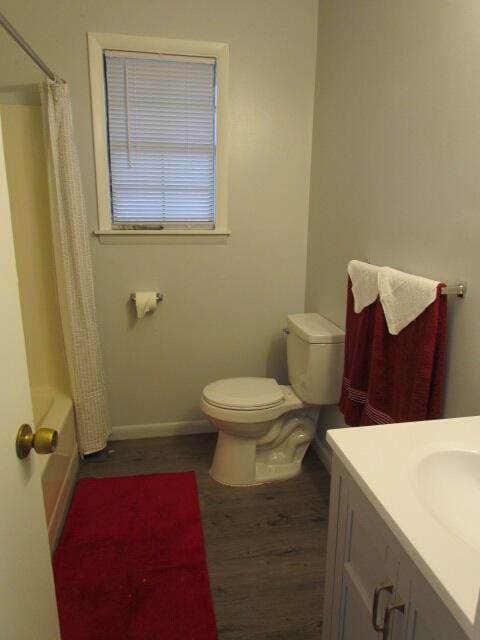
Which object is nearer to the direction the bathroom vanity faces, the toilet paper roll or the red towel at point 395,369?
the toilet paper roll

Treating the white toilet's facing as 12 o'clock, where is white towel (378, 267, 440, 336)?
The white towel is roughly at 8 o'clock from the white toilet.

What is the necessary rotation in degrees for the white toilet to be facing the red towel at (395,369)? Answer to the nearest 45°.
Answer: approximately 135° to its left

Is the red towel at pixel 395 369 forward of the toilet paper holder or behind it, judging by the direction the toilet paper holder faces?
forward

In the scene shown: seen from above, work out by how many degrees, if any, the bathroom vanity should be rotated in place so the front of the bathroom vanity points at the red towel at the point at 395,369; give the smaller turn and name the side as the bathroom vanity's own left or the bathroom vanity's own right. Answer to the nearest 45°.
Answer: approximately 135° to the bathroom vanity's own right

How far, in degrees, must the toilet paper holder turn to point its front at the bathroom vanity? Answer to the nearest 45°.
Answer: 0° — it already faces it

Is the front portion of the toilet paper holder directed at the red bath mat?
yes

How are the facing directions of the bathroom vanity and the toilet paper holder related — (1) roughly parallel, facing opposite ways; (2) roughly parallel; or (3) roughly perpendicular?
roughly perpendicular

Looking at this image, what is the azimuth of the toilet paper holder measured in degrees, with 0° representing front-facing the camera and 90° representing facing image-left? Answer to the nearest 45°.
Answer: approximately 0°

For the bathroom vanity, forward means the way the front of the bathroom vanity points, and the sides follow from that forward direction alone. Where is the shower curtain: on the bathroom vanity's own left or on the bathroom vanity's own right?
on the bathroom vanity's own right

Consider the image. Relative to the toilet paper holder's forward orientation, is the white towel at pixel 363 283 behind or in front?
in front

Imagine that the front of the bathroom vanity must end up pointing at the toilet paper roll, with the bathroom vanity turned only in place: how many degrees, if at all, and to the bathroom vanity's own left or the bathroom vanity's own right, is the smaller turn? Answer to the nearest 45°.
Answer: approximately 90° to the bathroom vanity's own right
